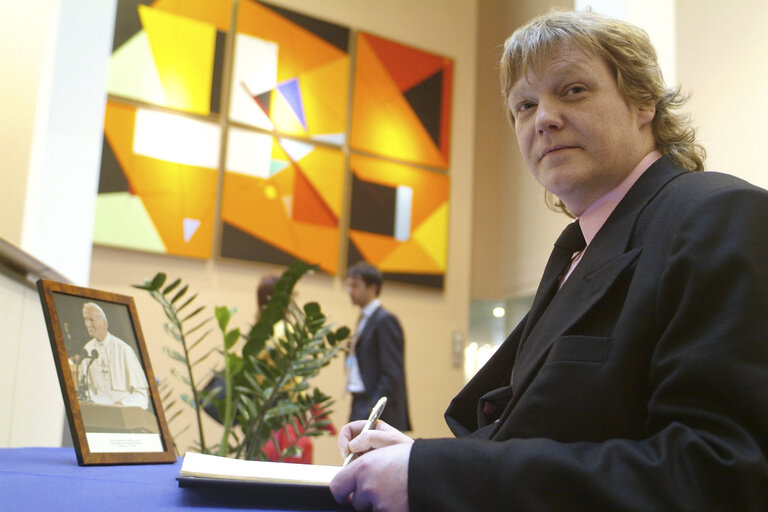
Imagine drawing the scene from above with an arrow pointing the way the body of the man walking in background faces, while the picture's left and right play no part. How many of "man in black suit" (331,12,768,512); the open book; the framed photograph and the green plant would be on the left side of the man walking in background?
4

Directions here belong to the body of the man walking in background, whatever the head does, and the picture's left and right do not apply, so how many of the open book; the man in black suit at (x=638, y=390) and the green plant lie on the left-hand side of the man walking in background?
3

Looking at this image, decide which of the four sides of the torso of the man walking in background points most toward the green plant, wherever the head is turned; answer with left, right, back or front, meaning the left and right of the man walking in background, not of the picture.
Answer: left

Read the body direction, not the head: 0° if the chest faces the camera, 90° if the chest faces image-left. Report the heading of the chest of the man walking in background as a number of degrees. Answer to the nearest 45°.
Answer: approximately 90°

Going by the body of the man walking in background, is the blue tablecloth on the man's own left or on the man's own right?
on the man's own left

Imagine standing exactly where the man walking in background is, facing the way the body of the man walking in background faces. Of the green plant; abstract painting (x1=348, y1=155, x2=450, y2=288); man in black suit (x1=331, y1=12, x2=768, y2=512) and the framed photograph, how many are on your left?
3

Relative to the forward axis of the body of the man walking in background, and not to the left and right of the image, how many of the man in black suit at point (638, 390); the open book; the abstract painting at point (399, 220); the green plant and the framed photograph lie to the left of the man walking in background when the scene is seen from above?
4

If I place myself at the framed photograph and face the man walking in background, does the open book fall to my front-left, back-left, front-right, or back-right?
back-right

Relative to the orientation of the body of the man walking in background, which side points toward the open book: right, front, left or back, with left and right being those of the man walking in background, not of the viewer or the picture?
left

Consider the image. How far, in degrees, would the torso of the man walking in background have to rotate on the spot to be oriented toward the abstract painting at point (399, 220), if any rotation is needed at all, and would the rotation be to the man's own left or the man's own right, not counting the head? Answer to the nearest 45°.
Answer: approximately 90° to the man's own right

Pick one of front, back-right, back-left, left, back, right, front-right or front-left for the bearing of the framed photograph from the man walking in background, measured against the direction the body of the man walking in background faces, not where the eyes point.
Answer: left
